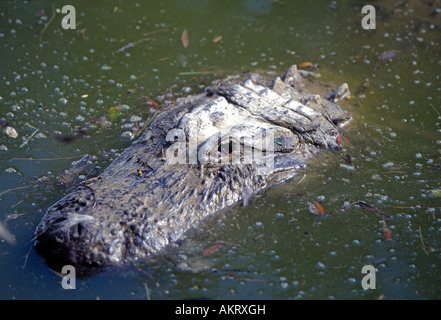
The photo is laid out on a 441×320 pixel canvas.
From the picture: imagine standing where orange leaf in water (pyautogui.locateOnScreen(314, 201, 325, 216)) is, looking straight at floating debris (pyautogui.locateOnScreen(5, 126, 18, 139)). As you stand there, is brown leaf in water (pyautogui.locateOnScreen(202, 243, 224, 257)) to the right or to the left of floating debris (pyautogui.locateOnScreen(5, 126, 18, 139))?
left

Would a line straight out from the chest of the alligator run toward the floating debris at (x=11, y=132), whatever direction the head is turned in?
no

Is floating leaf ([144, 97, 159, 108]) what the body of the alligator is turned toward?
no

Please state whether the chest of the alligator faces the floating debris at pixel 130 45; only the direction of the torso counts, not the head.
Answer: no
